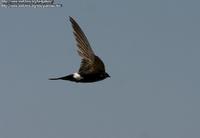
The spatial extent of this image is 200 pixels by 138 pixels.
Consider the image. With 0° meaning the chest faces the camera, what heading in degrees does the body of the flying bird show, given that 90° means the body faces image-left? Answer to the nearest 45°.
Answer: approximately 270°
